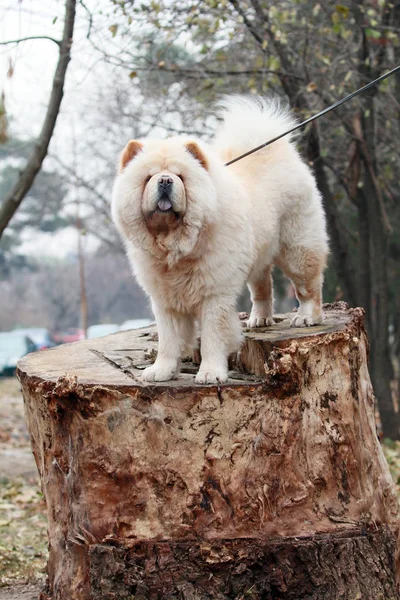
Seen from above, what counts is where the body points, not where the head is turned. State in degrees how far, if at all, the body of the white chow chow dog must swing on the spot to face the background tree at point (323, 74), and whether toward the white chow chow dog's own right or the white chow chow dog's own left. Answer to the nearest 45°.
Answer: approximately 135° to the white chow chow dog's own right

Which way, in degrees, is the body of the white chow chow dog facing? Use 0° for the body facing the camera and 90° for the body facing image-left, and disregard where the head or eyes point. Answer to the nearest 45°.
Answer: approximately 45°

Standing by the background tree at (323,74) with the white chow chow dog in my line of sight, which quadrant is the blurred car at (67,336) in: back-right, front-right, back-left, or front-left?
back-right

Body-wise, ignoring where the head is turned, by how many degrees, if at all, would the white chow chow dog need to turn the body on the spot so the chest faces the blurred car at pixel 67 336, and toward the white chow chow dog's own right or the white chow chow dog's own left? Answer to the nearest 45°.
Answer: approximately 135° to the white chow chow dog's own right

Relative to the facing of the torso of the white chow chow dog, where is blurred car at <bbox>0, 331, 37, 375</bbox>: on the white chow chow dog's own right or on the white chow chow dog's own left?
on the white chow chow dog's own right

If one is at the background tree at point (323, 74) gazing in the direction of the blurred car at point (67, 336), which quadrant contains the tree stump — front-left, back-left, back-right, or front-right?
back-left

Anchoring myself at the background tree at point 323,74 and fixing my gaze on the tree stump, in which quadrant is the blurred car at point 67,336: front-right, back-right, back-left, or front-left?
back-right
